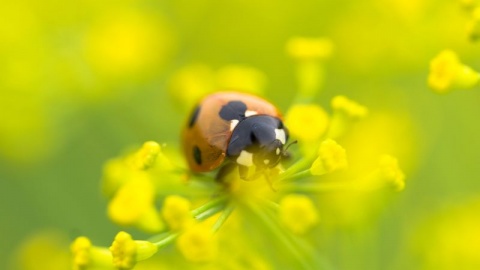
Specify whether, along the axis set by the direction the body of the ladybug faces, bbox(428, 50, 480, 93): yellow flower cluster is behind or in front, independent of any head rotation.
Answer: in front

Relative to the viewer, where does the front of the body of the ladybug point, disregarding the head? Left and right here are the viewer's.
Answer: facing the viewer and to the right of the viewer

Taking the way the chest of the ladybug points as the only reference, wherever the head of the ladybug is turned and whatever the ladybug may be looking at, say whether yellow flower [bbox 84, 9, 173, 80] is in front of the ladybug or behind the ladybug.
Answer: behind

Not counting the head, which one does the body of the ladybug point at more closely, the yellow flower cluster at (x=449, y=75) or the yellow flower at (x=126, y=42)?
the yellow flower cluster
